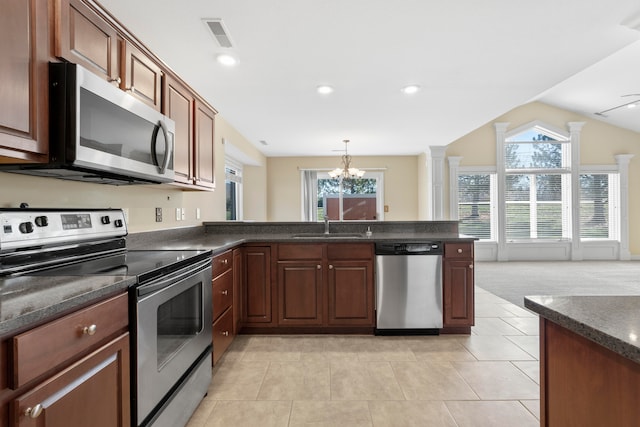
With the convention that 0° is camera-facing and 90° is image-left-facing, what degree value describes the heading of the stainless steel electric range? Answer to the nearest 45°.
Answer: approximately 315°

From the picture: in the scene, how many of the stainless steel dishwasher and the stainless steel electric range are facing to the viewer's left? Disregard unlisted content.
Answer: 0

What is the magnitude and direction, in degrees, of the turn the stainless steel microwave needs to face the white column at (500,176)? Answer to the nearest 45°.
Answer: approximately 45° to its left

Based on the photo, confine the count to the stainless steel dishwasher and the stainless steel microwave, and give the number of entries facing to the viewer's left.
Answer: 0

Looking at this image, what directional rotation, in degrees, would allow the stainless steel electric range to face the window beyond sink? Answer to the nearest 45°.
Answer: approximately 90° to its left

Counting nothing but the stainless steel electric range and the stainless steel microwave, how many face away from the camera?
0

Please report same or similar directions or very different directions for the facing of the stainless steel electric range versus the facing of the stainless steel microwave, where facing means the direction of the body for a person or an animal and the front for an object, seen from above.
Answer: same or similar directions

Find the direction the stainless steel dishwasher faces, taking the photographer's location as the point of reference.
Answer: facing the viewer

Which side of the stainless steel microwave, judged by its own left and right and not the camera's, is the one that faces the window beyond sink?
left

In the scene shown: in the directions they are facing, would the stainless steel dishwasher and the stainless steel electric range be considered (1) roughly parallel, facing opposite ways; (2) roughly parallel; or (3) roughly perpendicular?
roughly perpendicular

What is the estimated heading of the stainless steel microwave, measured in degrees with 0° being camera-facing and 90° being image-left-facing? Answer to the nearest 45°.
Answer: approximately 315°

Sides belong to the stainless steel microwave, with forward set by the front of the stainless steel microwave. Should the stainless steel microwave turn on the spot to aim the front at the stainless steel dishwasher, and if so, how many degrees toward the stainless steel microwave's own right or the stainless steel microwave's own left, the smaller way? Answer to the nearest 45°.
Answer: approximately 45° to the stainless steel microwave's own left
